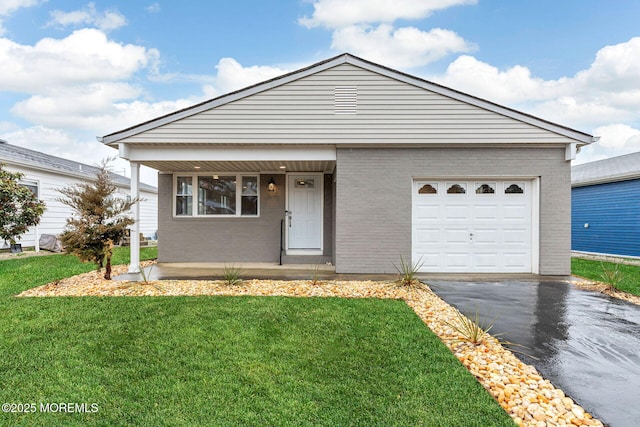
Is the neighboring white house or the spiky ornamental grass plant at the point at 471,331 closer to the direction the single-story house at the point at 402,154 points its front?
the spiky ornamental grass plant

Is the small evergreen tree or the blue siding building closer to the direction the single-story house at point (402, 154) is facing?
the small evergreen tree

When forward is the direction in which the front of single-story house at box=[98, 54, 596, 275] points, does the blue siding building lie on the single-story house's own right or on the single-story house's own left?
on the single-story house's own left

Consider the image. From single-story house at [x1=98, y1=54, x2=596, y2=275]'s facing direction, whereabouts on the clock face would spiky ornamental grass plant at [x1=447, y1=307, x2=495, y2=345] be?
The spiky ornamental grass plant is roughly at 12 o'clock from the single-story house.

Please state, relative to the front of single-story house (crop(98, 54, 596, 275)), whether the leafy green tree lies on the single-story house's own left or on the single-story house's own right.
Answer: on the single-story house's own right

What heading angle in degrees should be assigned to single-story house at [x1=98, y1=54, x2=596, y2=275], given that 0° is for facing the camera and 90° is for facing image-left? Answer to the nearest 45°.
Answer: approximately 0°

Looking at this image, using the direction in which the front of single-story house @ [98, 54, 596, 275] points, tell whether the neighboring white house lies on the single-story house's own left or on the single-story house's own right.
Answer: on the single-story house's own right

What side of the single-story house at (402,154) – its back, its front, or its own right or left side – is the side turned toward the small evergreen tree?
right

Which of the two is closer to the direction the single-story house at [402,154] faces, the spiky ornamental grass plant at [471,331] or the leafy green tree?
the spiky ornamental grass plant

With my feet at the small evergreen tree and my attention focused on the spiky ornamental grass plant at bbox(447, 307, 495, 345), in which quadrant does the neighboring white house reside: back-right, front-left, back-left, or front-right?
back-left
